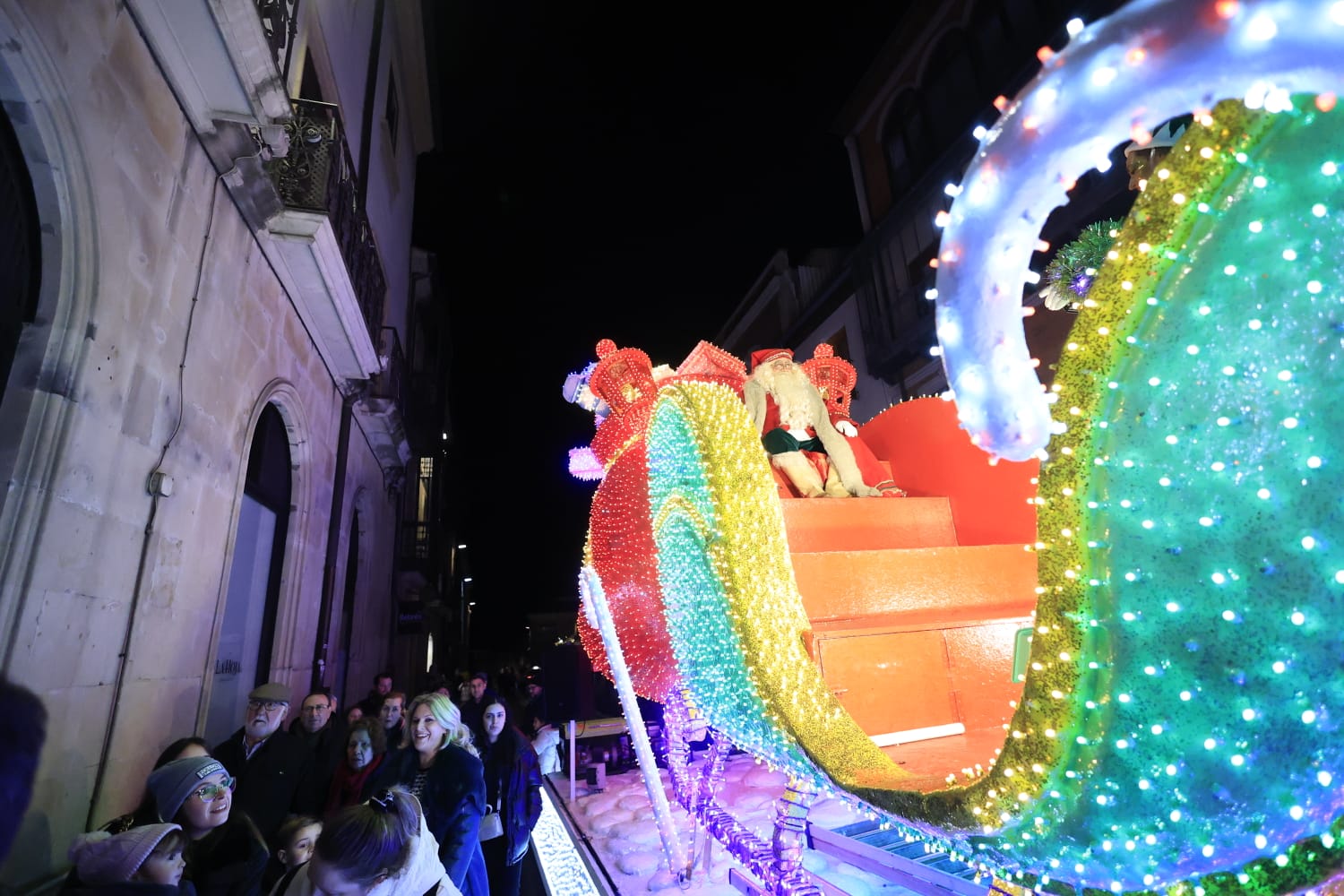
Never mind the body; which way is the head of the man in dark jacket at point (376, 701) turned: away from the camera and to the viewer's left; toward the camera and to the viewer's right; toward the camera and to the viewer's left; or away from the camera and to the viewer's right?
toward the camera and to the viewer's right

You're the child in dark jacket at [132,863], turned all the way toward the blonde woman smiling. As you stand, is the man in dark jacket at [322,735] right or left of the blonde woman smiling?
left

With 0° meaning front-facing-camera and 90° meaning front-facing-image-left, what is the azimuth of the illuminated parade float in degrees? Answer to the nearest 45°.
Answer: approximately 315°

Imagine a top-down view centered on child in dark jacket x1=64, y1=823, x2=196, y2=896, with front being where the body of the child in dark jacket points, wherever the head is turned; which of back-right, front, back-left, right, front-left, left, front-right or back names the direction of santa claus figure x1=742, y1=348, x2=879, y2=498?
front

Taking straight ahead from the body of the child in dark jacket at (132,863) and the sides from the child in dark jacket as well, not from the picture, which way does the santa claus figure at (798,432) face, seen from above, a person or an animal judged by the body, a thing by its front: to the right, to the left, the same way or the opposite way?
to the right

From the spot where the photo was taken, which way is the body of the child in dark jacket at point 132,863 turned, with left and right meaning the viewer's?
facing to the right of the viewer

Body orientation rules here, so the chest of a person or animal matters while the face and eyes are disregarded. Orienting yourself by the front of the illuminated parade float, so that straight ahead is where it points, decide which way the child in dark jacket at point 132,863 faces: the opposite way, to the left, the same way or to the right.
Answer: to the left

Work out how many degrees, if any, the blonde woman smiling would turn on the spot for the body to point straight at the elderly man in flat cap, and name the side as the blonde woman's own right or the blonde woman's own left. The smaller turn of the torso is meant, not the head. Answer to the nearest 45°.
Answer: approximately 90° to the blonde woman's own right

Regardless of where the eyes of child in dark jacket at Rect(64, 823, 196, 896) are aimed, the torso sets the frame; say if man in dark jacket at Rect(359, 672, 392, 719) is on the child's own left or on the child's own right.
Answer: on the child's own left

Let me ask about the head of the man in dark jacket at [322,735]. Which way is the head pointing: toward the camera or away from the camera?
toward the camera

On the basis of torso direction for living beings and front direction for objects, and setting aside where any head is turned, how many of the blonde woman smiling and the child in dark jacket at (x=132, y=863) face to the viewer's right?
1
